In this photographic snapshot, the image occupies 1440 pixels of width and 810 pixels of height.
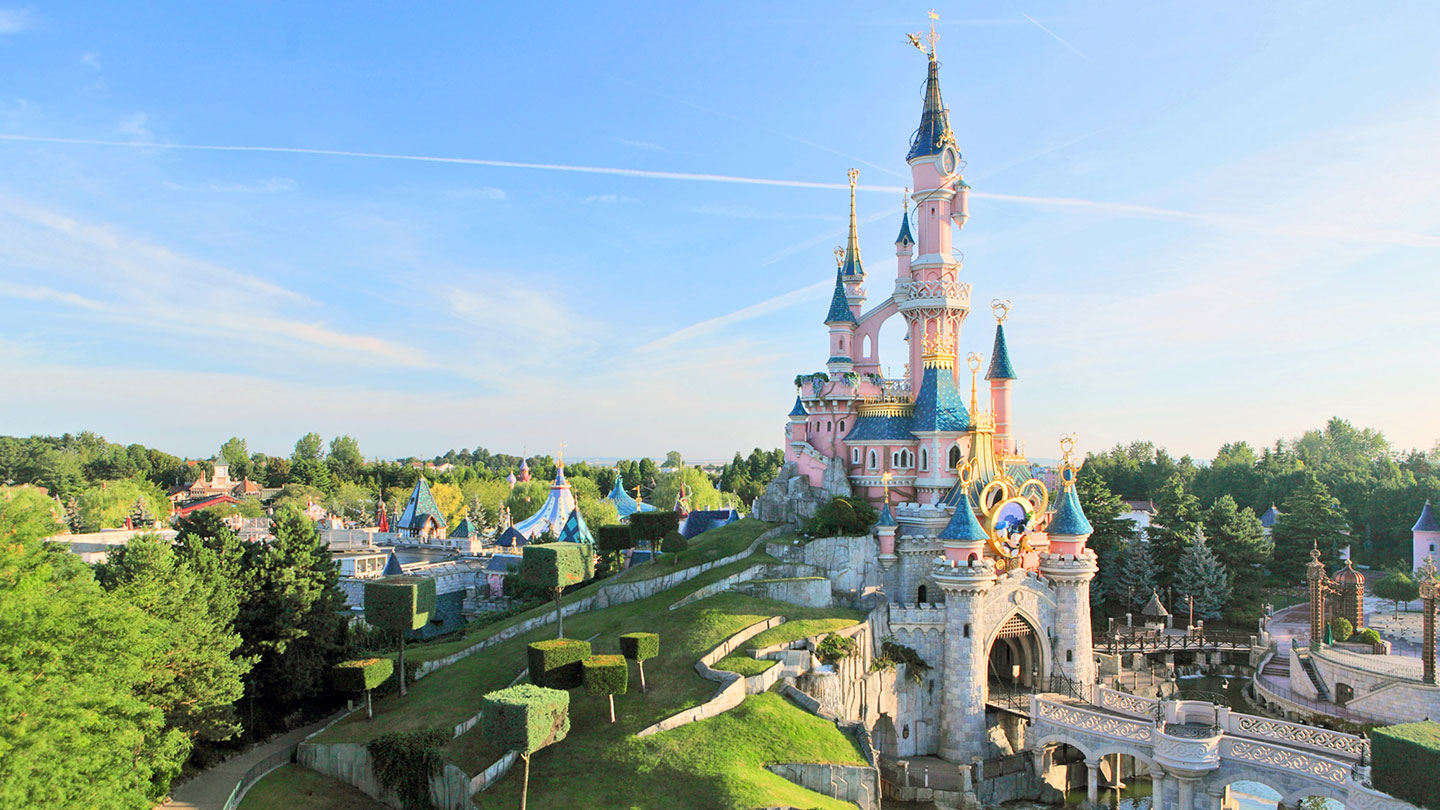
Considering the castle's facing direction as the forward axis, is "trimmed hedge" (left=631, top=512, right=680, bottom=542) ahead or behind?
behind

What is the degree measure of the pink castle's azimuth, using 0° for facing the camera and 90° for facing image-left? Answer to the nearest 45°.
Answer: approximately 315°

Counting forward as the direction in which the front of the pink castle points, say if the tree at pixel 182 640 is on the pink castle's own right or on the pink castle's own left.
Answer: on the pink castle's own right

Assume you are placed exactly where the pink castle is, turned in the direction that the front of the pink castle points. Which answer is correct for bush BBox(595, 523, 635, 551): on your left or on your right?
on your right

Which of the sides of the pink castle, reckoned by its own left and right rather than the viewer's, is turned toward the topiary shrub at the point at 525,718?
right

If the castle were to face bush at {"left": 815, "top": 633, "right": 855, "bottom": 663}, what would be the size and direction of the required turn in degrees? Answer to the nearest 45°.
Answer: approximately 90° to its right

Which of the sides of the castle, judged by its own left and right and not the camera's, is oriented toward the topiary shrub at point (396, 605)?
right

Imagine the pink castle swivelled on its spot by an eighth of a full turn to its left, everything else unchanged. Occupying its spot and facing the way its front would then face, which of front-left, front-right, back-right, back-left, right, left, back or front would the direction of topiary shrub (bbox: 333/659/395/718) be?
back-right

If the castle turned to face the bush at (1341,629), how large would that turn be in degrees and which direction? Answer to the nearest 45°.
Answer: approximately 90° to its left

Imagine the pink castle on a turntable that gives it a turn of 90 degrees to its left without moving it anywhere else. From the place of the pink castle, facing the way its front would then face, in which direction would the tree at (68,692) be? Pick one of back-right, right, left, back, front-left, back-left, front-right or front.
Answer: back

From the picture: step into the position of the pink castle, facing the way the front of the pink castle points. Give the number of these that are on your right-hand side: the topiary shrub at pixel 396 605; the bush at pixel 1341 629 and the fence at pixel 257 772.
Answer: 2

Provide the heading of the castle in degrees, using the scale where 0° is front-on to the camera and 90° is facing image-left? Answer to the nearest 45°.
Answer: approximately 315°

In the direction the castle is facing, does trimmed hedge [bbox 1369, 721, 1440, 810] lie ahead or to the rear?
ahead
